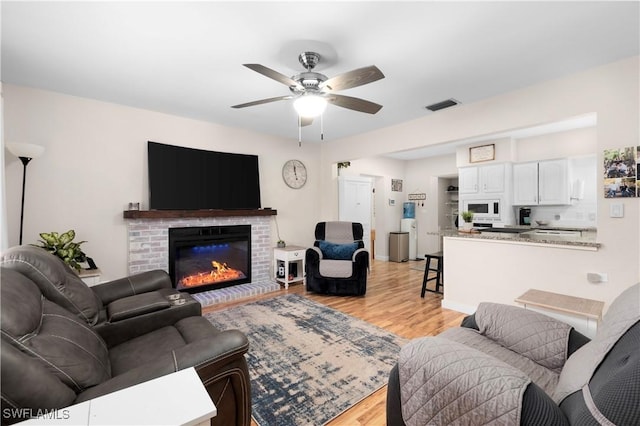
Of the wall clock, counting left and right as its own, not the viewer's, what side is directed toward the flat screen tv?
right

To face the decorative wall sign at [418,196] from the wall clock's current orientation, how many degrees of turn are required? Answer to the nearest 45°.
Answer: approximately 90° to its left

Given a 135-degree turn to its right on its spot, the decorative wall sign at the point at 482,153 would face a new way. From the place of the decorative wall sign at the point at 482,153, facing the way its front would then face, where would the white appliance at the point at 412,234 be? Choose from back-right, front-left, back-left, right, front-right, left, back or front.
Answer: front-left

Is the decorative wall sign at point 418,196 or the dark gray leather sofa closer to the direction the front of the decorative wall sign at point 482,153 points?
the dark gray leather sofa

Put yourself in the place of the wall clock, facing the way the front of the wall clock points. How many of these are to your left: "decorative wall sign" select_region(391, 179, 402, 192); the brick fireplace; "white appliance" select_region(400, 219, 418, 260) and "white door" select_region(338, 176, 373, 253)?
3

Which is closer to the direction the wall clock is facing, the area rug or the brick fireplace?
the area rug

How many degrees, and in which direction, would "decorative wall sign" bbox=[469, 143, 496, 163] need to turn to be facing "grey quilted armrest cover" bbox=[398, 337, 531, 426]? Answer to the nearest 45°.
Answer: approximately 45° to its left

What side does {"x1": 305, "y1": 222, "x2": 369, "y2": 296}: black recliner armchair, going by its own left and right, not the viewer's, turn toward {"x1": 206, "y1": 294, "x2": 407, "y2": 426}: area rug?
front

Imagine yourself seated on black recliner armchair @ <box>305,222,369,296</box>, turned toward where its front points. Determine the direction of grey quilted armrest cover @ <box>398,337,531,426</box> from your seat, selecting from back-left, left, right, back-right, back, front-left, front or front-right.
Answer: front

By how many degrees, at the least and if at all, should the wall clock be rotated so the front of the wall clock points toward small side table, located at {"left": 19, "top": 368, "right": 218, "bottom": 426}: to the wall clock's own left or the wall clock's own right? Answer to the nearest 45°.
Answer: approximately 45° to the wall clock's own right

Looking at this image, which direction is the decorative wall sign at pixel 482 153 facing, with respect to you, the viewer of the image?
facing the viewer and to the left of the viewer

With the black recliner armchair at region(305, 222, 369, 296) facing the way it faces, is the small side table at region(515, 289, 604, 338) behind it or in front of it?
in front

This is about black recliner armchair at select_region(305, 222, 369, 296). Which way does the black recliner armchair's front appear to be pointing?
toward the camera

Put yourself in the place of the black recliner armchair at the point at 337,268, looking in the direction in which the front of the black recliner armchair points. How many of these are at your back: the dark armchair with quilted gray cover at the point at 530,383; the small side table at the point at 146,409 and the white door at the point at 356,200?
1

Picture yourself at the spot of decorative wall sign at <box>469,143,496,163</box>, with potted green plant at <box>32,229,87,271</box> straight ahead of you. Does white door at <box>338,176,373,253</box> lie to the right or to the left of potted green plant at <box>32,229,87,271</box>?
right

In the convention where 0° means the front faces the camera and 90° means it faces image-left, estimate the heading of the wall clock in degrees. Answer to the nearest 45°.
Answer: approximately 315°
